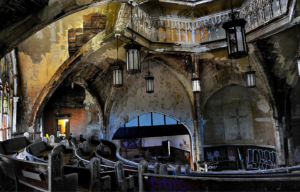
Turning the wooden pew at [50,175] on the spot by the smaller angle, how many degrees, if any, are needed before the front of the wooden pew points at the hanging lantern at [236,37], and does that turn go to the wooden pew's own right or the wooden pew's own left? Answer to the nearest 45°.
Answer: approximately 45° to the wooden pew's own right

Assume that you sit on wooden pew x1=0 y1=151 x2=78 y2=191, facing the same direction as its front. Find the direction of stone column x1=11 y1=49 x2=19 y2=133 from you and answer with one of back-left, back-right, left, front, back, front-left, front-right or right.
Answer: front-left

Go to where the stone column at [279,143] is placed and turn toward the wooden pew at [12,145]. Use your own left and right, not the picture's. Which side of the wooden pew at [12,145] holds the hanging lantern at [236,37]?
left

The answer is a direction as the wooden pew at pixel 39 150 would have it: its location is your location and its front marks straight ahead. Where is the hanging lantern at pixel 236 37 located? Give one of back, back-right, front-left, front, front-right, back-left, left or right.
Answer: front

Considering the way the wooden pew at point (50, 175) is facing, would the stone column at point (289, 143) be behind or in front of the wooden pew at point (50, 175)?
in front

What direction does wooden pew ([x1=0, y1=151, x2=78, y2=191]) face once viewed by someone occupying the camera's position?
facing away from the viewer and to the right of the viewer

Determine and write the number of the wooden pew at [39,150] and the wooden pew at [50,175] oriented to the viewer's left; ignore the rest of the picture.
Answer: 0
